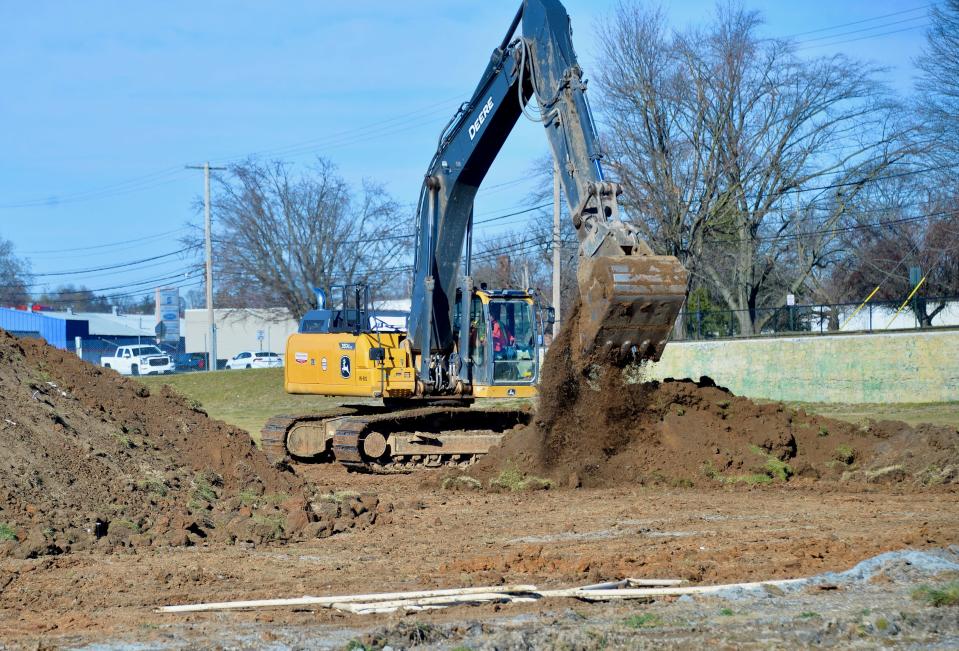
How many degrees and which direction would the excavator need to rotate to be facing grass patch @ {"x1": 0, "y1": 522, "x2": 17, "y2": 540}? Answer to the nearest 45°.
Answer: approximately 90° to its right

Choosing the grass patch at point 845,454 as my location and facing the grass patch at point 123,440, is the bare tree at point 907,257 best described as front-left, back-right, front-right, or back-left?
back-right

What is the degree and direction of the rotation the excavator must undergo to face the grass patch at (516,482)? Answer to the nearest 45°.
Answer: approximately 45° to its right

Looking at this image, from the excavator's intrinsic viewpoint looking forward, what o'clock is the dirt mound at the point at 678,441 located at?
The dirt mound is roughly at 12 o'clock from the excavator.

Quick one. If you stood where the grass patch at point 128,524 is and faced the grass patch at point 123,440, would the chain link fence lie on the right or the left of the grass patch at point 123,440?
right

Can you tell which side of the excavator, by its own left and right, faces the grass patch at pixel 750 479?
front

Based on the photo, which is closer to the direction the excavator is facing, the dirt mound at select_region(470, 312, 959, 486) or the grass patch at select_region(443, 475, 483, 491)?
the dirt mound

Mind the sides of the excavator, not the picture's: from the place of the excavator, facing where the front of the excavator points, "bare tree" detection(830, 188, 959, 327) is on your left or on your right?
on your left

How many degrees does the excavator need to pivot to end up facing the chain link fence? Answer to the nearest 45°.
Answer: approximately 90° to its left

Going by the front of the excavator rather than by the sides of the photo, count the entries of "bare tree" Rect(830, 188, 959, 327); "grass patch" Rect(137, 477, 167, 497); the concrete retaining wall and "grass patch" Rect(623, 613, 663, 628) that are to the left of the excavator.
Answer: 2

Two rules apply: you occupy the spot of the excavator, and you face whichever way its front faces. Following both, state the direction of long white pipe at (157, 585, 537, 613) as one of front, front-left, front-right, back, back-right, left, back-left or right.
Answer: front-right

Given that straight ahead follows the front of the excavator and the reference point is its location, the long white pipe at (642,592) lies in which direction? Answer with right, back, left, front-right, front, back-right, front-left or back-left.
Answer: front-right

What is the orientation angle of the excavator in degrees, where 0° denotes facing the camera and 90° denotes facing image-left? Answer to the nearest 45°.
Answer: approximately 315°

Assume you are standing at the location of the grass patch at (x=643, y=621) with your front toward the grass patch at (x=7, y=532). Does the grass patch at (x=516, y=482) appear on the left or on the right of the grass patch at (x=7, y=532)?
right
